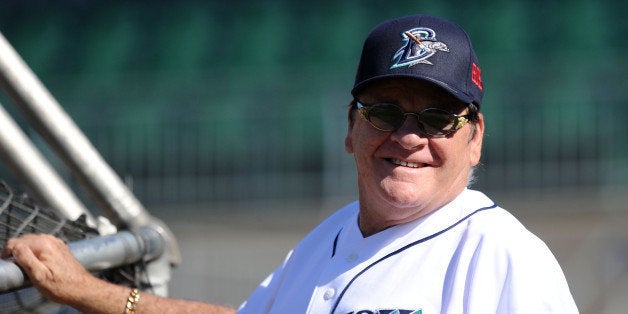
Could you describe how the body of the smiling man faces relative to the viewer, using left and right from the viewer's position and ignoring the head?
facing the viewer and to the left of the viewer

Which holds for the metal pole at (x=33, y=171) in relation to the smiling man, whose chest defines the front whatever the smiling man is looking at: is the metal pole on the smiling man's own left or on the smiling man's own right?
on the smiling man's own right

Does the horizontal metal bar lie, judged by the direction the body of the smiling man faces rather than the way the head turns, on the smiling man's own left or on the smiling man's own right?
on the smiling man's own right

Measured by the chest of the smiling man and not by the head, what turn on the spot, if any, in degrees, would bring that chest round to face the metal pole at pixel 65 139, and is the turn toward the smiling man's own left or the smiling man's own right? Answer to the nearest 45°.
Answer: approximately 90° to the smiling man's own right
